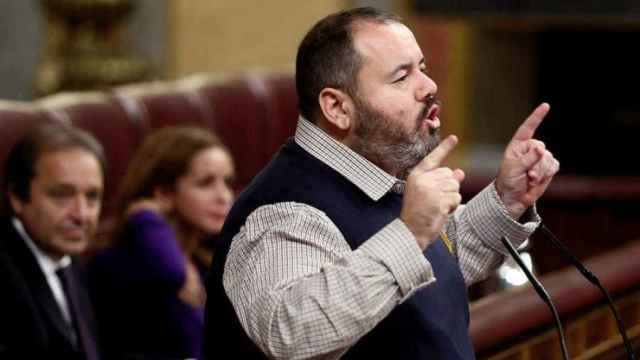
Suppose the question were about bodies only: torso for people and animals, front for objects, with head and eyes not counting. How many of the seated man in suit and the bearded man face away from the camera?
0

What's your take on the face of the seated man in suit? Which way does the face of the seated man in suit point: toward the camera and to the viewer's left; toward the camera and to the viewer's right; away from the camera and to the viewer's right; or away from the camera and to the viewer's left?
toward the camera and to the viewer's right

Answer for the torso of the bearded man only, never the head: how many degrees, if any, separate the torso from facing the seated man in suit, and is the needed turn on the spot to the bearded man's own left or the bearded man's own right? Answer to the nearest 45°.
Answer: approximately 180°

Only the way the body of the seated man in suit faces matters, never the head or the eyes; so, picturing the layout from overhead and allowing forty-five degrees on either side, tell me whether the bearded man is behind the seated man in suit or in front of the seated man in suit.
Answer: in front

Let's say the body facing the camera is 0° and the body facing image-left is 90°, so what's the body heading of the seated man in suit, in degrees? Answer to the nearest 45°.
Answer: approximately 315°
